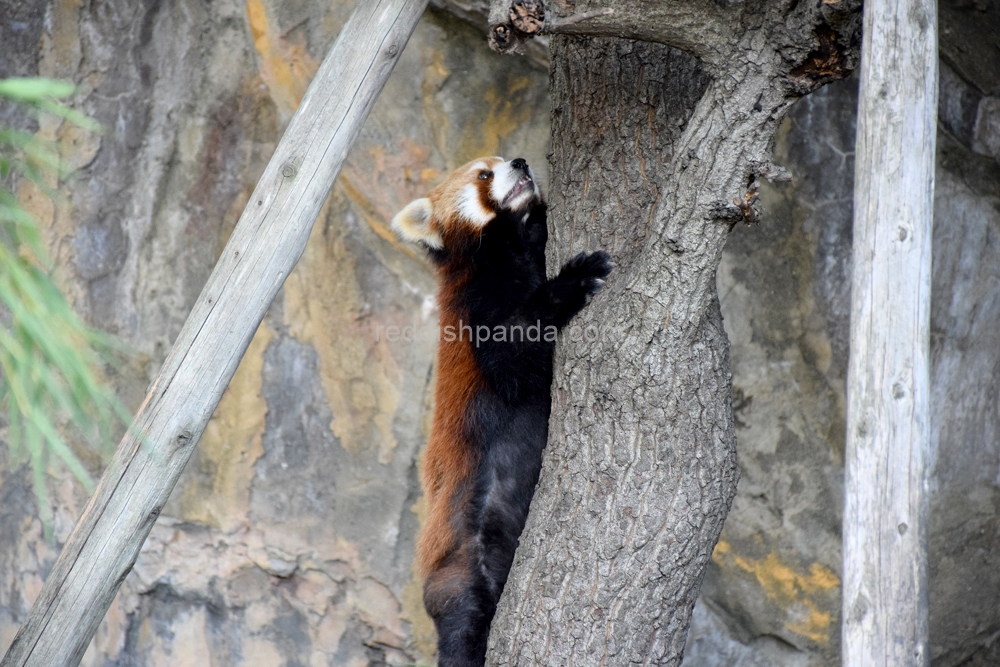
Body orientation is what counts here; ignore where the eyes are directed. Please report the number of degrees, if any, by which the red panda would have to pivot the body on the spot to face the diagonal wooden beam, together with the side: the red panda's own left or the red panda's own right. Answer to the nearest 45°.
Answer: approximately 135° to the red panda's own right

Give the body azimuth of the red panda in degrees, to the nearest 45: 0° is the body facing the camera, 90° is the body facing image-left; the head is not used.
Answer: approximately 270°

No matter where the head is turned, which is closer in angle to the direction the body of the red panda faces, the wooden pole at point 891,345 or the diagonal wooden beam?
the wooden pole
